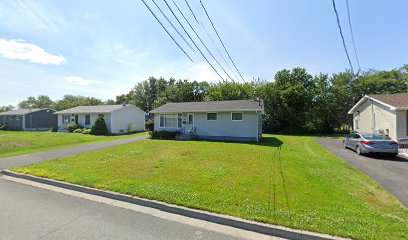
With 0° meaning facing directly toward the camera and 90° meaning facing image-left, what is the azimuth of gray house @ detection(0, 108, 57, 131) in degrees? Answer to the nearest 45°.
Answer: approximately 45°

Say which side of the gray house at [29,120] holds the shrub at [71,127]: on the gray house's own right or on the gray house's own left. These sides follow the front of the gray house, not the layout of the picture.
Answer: on the gray house's own left

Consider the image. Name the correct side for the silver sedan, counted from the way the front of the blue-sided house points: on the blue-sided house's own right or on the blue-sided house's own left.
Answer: on the blue-sided house's own left

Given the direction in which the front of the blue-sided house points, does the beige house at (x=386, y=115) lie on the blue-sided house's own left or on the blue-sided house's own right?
on the blue-sided house's own left

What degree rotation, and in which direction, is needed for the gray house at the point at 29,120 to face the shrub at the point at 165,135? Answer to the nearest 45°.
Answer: approximately 45° to its left

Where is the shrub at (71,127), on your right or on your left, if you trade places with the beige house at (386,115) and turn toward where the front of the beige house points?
on your right

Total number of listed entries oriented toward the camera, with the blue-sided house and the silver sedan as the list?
1

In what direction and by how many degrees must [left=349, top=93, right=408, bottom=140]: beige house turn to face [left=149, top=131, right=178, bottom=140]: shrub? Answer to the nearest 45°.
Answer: approximately 90° to its right

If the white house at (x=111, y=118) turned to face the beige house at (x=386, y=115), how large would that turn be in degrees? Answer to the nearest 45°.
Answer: approximately 90° to its left
